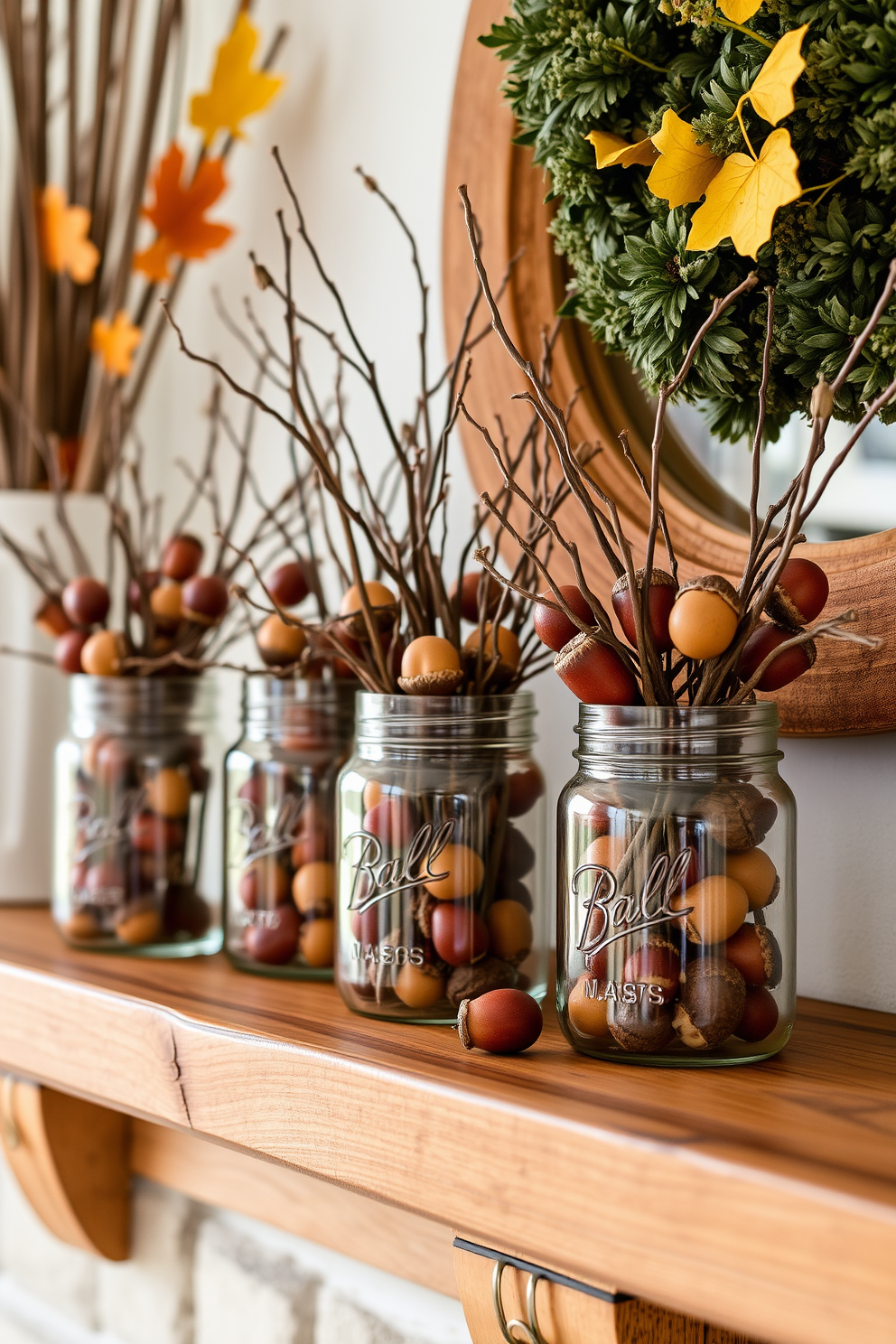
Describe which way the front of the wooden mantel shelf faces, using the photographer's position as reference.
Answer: facing the viewer and to the left of the viewer

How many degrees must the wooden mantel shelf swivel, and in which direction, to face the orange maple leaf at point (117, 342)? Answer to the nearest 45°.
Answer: approximately 90° to its right

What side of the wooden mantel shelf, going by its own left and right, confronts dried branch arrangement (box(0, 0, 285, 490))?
right
